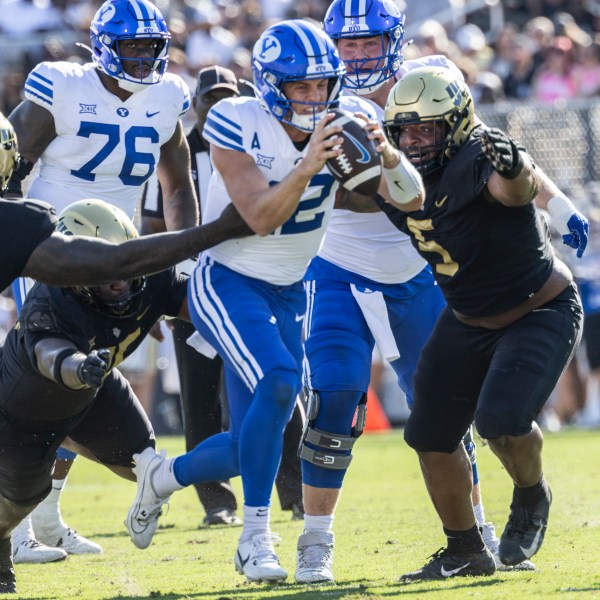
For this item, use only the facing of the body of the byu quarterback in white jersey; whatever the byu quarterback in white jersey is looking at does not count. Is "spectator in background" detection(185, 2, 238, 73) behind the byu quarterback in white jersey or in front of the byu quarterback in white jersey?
behind

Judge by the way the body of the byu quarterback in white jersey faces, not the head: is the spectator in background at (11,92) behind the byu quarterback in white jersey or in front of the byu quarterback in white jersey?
behind
